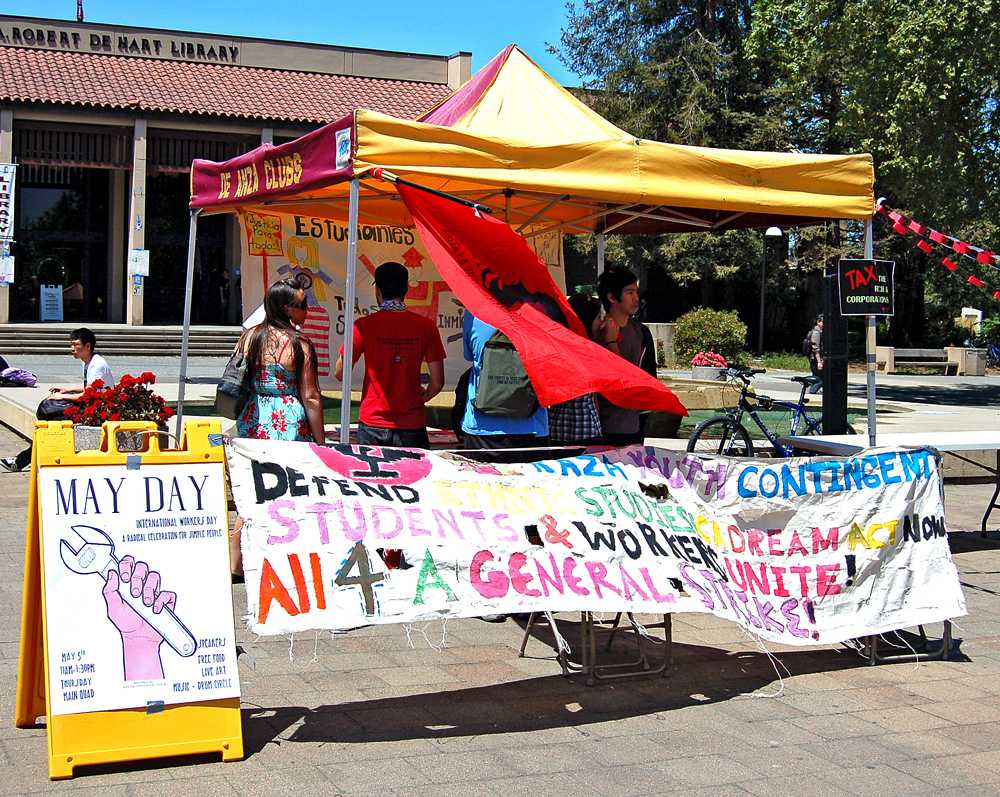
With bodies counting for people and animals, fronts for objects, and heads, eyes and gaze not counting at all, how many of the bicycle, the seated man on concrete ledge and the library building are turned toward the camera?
1

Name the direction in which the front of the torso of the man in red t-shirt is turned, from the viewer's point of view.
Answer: away from the camera

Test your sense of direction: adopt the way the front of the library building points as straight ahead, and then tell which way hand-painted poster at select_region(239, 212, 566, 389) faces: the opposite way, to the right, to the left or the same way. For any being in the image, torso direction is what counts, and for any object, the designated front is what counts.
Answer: the same way

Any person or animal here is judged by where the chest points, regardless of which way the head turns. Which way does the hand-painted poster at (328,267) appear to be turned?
toward the camera

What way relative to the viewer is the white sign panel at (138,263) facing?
toward the camera

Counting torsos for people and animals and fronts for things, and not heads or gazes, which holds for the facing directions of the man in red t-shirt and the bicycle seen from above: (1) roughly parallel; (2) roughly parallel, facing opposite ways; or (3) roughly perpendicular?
roughly perpendicular

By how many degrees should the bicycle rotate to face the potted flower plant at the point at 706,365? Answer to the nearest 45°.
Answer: approximately 90° to its right

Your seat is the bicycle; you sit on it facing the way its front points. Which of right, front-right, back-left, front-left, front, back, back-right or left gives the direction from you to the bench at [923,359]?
right

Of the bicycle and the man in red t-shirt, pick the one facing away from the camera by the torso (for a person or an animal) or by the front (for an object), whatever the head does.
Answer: the man in red t-shirt

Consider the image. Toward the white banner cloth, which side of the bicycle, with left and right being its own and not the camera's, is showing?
left

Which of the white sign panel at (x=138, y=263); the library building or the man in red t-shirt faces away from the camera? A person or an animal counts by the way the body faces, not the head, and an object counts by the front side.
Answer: the man in red t-shirt

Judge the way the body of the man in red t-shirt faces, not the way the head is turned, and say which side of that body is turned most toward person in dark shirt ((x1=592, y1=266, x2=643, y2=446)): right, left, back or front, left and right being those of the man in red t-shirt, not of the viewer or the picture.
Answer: right

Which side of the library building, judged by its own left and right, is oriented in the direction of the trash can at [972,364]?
left

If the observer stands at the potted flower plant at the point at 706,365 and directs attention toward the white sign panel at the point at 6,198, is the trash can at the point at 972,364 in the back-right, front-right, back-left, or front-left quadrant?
back-right

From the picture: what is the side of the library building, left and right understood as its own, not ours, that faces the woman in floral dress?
front

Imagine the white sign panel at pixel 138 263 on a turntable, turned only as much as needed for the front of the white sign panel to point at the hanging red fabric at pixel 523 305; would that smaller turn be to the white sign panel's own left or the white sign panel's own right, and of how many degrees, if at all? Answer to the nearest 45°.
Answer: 0° — it already faces it
